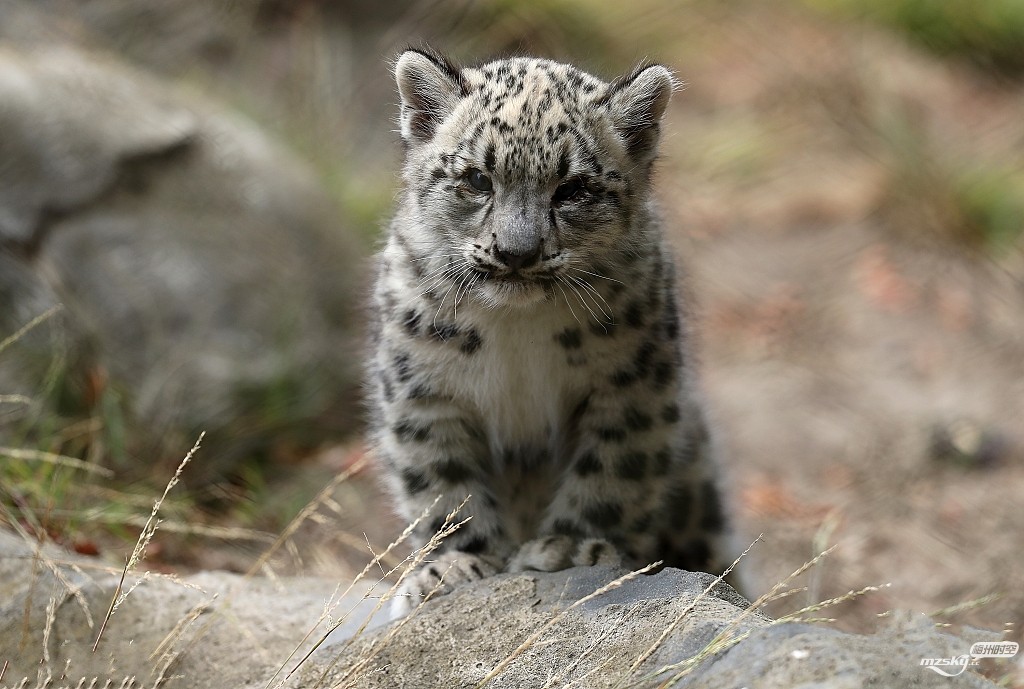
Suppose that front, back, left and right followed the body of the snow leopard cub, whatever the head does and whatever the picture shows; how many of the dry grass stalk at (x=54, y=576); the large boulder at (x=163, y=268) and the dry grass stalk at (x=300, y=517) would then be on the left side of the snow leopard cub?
0

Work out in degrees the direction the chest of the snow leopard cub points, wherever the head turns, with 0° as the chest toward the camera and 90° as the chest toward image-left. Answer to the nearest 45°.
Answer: approximately 0°

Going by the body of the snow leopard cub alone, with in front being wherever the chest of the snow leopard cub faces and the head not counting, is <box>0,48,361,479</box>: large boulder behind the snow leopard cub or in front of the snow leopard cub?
behind

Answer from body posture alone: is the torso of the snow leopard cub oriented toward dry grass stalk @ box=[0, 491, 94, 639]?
no

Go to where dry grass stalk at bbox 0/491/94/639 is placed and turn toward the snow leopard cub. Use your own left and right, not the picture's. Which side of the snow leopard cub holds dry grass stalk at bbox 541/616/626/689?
right

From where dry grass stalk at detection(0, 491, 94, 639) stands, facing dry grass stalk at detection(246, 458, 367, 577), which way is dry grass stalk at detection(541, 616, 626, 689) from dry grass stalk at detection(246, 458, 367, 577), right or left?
right

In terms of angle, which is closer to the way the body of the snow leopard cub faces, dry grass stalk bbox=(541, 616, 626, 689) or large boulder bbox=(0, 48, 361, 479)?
the dry grass stalk

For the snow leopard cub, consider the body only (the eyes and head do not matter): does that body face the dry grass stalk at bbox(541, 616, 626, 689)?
yes

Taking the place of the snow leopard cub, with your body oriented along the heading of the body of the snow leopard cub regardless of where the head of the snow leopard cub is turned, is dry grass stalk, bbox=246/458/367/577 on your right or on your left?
on your right
